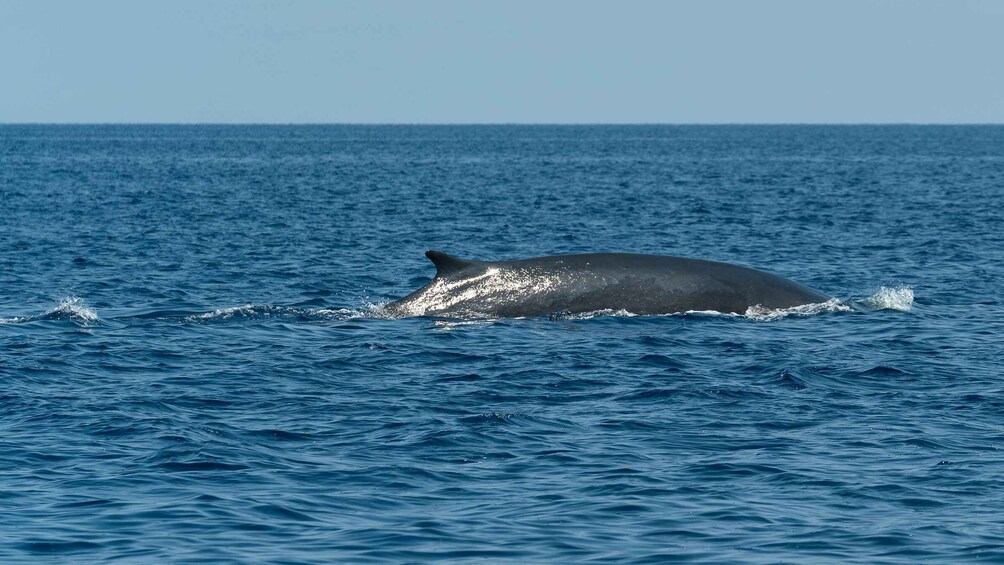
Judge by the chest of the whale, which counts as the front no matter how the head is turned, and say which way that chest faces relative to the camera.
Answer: to the viewer's right
